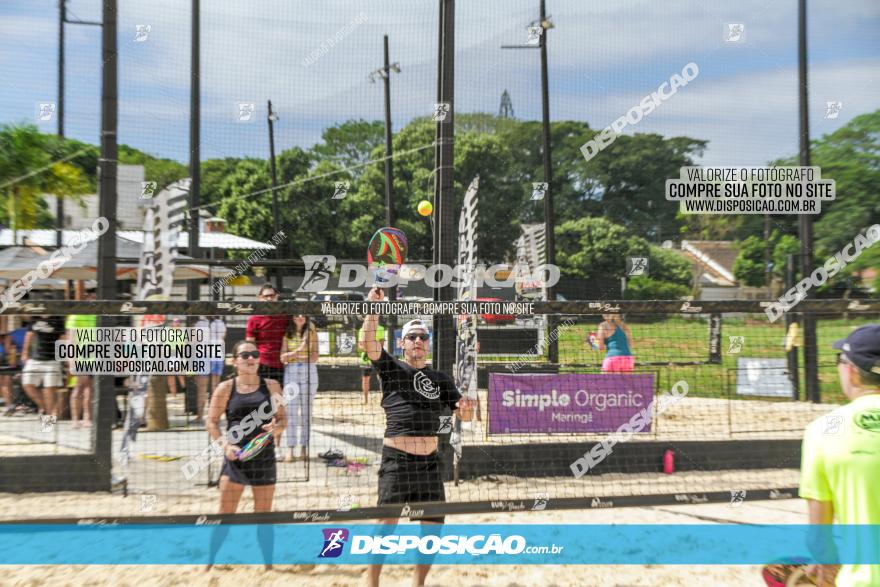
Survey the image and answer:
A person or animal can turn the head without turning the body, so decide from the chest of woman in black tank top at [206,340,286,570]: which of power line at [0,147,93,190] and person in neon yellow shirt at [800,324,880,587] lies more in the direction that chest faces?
the person in neon yellow shirt

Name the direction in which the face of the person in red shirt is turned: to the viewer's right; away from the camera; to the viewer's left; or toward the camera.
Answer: toward the camera

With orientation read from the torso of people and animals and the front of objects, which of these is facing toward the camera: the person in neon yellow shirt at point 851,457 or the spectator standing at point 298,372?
the spectator standing

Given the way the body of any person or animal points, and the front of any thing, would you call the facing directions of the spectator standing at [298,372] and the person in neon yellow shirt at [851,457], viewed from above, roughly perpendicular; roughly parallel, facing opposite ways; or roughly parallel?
roughly parallel, facing opposite ways

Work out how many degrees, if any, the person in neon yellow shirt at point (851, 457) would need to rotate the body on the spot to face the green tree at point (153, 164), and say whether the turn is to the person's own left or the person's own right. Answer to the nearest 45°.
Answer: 0° — they already face it

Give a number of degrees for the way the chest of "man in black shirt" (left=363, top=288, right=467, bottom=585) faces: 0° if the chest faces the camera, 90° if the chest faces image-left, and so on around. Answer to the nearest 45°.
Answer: approximately 0°

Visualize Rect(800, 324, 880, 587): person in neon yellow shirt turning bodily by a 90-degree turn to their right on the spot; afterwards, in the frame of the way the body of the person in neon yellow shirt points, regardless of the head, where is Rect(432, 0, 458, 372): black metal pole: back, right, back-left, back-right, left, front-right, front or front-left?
left

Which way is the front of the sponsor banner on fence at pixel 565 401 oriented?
toward the camera

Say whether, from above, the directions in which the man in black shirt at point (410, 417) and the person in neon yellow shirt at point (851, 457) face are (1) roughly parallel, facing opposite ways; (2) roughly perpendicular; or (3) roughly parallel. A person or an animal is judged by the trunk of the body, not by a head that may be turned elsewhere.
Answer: roughly parallel, facing opposite ways

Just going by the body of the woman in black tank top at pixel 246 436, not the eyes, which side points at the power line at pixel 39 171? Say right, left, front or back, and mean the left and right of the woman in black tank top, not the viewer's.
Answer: back

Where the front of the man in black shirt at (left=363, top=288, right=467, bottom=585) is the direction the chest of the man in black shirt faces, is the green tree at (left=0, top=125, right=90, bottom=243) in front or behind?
behind

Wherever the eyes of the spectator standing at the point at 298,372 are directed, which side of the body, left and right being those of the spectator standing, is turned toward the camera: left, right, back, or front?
front

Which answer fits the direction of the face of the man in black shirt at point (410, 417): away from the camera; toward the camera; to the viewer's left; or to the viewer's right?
toward the camera

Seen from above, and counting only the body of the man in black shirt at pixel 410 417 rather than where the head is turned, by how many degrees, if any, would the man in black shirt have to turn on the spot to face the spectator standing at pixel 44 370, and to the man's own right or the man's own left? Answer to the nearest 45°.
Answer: approximately 135° to the man's own right

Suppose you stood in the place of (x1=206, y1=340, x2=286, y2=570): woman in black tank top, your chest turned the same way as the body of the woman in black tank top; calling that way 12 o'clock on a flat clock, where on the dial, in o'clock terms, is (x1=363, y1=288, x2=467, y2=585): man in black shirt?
The man in black shirt is roughly at 10 o'clock from the woman in black tank top.

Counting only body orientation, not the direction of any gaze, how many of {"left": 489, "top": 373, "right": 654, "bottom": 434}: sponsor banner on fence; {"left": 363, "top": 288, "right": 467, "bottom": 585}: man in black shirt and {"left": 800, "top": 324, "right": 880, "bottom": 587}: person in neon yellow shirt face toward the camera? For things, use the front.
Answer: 2

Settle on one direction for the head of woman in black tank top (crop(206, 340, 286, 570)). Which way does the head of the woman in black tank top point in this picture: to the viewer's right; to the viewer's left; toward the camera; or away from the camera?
toward the camera

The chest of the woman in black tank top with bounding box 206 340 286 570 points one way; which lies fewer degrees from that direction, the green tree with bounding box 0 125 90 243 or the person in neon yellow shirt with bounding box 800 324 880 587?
the person in neon yellow shirt
